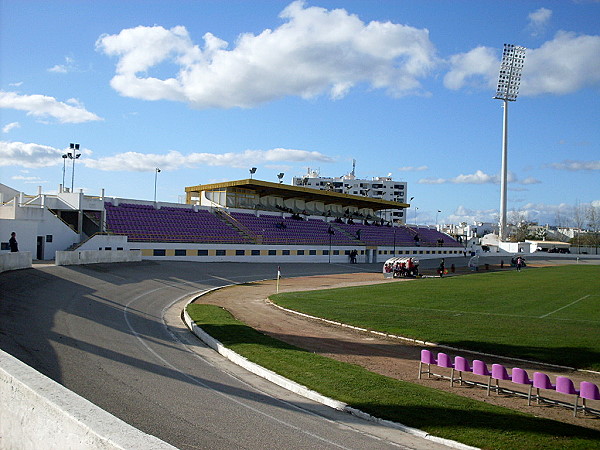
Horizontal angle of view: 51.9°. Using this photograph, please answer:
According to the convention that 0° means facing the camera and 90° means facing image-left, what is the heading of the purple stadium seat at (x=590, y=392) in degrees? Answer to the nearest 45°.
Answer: approximately 225°

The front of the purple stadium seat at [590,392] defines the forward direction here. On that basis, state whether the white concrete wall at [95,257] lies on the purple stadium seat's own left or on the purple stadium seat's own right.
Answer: on the purple stadium seat's own left

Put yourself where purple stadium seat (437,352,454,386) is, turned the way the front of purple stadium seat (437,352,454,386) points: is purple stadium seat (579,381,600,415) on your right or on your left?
on your right

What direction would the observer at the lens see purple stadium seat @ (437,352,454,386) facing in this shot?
facing away from the viewer and to the right of the viewer

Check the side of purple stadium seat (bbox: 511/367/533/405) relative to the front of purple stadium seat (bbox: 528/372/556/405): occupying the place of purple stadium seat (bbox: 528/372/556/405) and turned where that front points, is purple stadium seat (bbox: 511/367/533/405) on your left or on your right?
on your left

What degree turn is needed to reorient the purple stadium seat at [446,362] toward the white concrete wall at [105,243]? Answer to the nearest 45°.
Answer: approximately 90° to its left

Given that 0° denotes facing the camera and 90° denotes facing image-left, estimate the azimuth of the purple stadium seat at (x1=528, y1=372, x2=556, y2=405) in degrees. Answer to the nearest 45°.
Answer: approximately 225°

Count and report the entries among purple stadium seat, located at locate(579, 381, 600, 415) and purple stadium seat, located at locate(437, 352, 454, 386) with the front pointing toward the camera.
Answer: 0

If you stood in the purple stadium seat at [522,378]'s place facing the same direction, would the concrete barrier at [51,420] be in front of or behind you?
behind

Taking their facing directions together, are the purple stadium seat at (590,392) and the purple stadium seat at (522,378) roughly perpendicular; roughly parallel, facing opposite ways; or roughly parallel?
roughly parallel

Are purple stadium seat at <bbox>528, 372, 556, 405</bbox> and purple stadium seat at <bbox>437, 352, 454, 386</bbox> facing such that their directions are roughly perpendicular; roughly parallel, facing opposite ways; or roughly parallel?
roughly parallel

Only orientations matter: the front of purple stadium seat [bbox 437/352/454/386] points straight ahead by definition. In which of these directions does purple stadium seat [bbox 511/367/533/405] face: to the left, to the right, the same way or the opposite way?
the same way

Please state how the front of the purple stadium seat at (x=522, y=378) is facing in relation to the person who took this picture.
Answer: facing away from the viewer and to the right of the viewer

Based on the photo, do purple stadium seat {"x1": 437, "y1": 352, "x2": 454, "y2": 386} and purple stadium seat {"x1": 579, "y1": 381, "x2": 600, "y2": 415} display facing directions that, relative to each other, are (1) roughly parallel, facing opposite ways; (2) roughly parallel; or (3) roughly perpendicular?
roughly parallel

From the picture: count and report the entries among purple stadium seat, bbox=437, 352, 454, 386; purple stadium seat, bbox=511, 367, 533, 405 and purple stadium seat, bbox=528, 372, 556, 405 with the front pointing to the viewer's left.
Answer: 0
